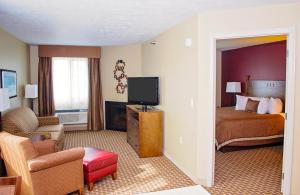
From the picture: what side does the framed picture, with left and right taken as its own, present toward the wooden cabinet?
front

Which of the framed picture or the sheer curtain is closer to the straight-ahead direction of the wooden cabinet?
the framed picture

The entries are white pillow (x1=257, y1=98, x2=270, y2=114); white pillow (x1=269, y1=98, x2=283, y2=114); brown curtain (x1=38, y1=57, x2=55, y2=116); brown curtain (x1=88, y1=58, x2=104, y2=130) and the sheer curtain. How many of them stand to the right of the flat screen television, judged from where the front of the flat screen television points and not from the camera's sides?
3

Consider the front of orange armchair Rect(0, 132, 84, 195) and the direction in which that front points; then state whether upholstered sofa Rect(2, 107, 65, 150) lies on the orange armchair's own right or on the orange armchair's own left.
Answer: on the orange armchair's own left

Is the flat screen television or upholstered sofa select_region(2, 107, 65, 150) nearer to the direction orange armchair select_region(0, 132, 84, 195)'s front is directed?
the flat screen television

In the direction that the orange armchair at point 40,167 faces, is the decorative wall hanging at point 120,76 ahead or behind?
ahead
